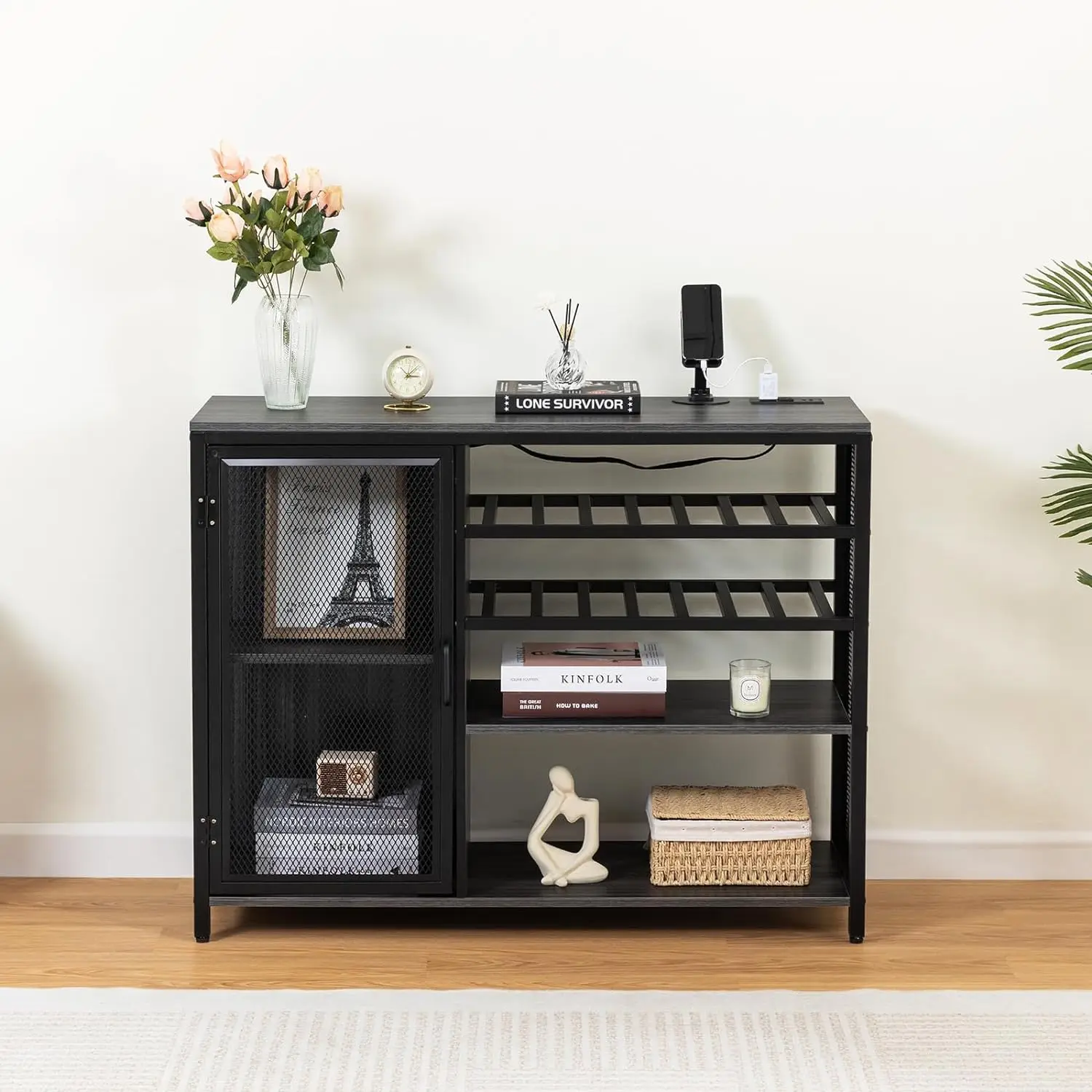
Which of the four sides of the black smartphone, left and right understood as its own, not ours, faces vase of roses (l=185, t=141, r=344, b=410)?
right

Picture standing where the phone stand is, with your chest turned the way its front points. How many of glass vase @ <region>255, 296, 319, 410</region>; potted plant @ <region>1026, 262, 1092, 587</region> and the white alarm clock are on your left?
1

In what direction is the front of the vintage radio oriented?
toward the camera

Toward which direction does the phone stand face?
toward the camera

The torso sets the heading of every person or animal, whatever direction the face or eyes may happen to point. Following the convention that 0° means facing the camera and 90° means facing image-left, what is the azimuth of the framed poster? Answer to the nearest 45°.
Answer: approximately 0°

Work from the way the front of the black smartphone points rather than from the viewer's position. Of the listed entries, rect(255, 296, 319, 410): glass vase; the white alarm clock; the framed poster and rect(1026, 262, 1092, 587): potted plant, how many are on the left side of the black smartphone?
1

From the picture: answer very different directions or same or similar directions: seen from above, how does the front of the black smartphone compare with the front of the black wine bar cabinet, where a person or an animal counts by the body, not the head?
same or similar directions

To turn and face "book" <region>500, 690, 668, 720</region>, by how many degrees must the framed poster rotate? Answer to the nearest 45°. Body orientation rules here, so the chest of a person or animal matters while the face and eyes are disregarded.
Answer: approximately 90° to its left

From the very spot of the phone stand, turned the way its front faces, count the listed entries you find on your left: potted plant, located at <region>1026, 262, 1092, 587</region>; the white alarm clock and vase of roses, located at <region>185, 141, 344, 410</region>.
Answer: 1

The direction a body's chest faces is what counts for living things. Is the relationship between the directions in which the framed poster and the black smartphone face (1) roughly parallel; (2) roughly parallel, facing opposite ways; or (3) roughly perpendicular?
roughly parallel
